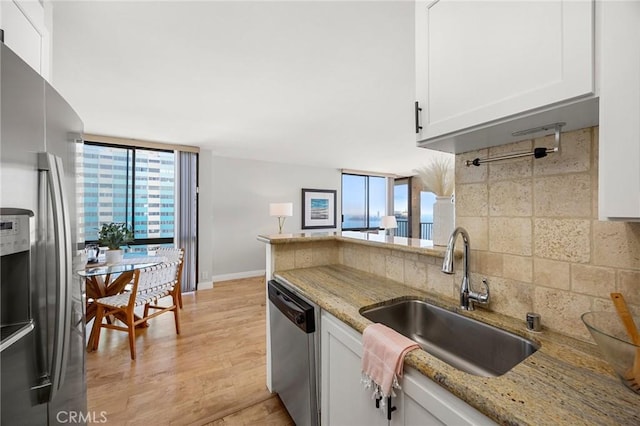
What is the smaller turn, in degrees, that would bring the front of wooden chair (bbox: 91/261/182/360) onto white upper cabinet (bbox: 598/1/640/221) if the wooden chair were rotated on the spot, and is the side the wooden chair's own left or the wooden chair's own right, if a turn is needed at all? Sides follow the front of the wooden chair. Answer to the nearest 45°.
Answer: approximately 135° to the wooden chair's own left

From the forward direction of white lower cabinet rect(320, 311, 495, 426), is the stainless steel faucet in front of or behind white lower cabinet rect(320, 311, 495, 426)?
behind

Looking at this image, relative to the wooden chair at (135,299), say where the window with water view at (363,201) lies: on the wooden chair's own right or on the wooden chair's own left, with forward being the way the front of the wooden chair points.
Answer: on the wooden chair's own right

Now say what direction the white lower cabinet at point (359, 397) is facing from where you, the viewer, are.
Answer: facing the viewer and to the left of the viewer

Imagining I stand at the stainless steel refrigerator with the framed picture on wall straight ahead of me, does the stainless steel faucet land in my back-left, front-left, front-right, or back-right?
front-right

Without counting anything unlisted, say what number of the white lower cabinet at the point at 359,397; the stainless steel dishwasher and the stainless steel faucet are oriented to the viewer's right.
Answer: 0

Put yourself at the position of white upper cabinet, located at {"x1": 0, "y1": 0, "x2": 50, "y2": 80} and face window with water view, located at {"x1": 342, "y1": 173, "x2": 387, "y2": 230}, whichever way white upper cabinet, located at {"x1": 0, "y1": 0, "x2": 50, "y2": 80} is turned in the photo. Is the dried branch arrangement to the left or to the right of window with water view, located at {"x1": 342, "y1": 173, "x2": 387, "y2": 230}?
right

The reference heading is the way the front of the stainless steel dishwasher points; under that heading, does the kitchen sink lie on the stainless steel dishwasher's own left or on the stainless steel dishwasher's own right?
on the stainless steel dishwasher's own left

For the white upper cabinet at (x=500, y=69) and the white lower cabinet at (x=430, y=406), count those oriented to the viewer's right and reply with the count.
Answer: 0

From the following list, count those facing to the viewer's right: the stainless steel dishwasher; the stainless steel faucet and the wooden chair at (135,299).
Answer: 0
